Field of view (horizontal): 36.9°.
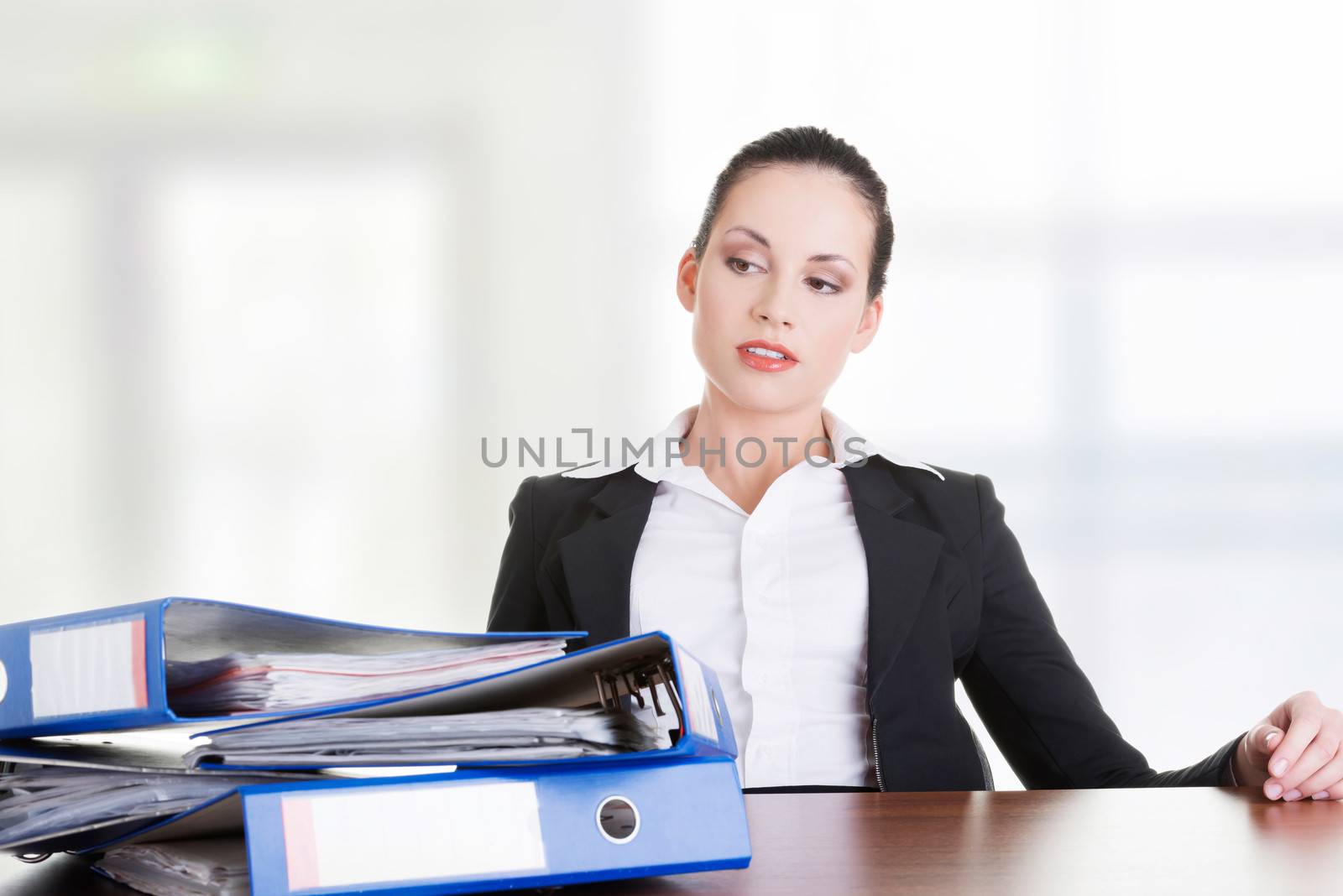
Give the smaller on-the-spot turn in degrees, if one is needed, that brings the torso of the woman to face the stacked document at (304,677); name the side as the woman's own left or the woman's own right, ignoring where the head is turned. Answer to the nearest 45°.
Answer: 0° — they already face it

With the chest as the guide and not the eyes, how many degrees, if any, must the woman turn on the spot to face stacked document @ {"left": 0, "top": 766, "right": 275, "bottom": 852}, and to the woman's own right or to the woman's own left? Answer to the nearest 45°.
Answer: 0° — they already face it

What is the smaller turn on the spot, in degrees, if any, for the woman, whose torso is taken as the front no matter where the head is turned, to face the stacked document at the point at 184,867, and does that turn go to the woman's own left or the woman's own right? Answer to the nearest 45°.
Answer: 0° — they already face it

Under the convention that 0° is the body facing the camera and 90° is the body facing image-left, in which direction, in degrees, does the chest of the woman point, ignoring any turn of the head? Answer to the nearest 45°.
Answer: approximately 0°

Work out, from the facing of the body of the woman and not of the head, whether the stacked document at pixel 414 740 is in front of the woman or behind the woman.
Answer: in front

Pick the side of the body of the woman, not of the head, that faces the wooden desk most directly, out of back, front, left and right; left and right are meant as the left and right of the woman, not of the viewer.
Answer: front

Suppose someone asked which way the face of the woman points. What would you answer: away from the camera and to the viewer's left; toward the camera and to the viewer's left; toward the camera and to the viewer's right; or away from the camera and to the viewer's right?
toward the camera and to the viewer's left
